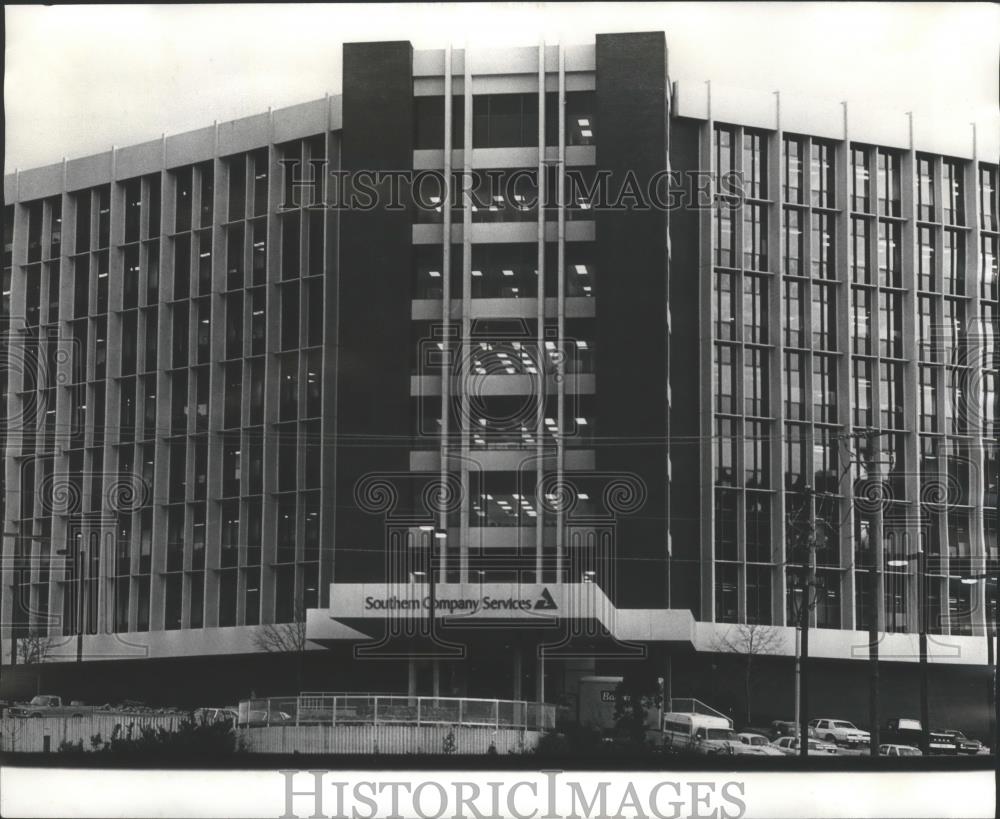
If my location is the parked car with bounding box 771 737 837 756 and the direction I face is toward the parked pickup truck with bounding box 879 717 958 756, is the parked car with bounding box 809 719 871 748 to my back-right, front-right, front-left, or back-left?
front-left

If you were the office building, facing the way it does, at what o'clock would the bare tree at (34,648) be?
The bare tree is roughly at 3 o'clock from the office building.

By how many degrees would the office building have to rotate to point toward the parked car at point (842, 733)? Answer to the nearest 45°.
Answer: approximately 90° to its left

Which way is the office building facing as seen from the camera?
toward the camera

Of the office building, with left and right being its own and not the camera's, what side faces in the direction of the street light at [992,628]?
left

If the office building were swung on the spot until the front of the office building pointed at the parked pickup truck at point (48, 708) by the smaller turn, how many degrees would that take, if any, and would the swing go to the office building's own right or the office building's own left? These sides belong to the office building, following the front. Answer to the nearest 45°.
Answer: approximately 90° to the office building's own right
